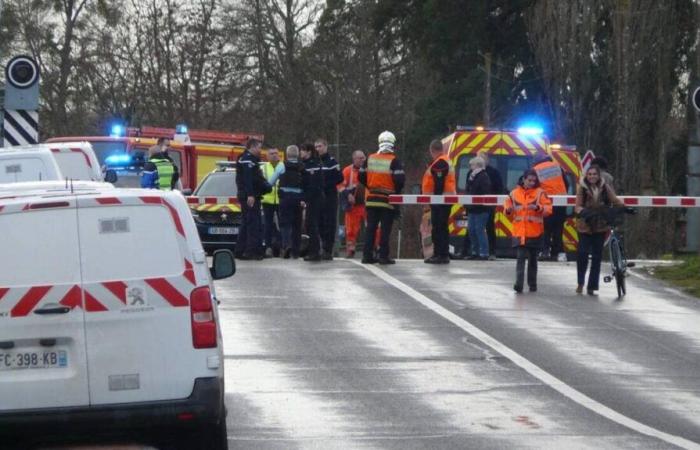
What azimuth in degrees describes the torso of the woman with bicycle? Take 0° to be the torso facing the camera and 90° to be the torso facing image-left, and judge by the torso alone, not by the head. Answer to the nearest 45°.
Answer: approximately 0°

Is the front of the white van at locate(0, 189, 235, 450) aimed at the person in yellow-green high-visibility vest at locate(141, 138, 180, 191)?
yes

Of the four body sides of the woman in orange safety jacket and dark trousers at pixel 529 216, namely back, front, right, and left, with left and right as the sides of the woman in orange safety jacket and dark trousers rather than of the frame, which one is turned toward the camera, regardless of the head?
front

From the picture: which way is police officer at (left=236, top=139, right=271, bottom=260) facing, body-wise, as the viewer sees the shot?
to the viewer's right

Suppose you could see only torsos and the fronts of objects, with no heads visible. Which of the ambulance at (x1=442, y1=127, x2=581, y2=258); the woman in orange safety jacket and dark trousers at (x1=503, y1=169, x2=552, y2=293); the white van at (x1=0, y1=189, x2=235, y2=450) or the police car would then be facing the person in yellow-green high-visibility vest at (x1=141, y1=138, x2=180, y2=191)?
the white van

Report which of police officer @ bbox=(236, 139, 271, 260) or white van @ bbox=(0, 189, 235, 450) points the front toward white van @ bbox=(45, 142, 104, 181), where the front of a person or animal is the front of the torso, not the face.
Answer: white van @ bbox=(0, 189, 235, 450)

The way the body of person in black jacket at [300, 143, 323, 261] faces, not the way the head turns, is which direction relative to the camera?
to the viewer's left

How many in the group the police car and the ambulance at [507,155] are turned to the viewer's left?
0

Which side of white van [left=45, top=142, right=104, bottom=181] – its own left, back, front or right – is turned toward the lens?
back
